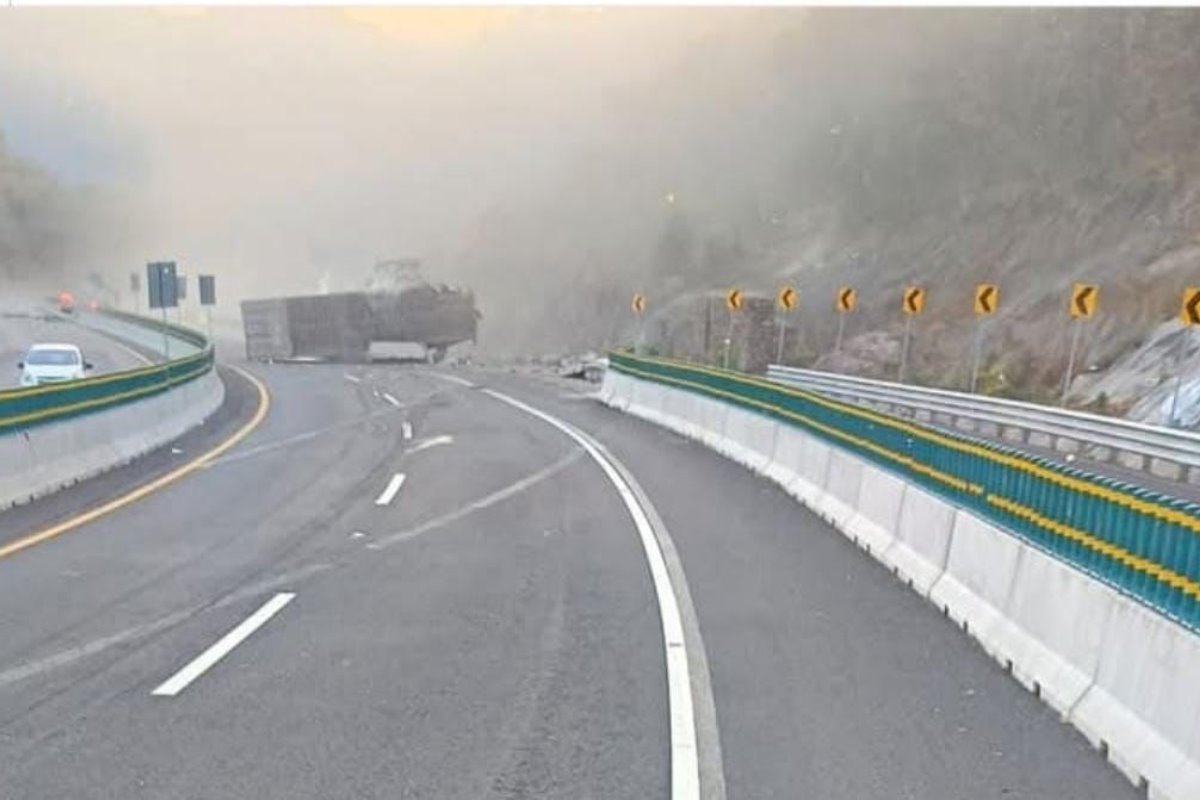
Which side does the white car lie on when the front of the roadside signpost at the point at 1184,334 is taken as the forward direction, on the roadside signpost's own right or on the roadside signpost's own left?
on the roadside signpost's own right

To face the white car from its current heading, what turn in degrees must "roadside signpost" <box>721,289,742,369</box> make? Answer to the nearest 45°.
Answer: approximately 45° to its right

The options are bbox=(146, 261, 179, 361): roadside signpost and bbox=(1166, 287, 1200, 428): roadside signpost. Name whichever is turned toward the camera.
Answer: bbox=(1166, 287, 1200, 428): roadside signpost

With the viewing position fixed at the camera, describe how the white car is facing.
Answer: facing the viewer

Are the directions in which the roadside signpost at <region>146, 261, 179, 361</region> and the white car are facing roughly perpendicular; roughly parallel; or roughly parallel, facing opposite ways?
roughly parallel, facing opposite ways

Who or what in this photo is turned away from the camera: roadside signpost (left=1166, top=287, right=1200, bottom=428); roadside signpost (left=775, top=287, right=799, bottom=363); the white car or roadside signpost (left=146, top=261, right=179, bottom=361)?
roadside signpost (left=146, top=261, right=179, bottom=361)

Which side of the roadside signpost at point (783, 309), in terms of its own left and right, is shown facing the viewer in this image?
front

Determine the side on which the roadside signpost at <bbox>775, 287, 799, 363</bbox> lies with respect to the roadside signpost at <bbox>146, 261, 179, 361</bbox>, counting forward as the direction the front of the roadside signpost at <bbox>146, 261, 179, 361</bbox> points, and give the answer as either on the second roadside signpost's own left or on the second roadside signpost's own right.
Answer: on the second roadside signpost's own right

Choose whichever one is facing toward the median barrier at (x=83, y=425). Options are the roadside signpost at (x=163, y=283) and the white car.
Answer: the white car

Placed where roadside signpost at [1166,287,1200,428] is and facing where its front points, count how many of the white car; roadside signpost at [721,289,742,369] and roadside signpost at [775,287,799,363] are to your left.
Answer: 0

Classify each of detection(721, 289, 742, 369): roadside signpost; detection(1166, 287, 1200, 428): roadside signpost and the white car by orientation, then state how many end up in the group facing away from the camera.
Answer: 0

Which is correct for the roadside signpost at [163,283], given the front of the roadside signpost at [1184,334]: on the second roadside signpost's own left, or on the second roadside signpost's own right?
on the second roadside signpost's own right

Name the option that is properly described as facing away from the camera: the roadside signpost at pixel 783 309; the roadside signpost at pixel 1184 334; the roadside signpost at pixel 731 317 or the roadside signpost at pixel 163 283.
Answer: the roadside signpost at pixel 163 283

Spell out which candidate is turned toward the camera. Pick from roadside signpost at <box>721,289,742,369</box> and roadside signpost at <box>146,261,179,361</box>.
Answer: roadside signpost at <box>721,289,742,369</box>

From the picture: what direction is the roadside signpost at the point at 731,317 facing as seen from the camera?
toward the camera

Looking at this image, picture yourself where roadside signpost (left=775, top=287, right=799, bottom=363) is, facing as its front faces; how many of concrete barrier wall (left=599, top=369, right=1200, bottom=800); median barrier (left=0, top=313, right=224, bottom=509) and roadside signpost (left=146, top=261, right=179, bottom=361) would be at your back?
0

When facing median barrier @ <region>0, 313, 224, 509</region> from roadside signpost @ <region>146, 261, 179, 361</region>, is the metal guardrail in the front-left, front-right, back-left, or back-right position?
front-left
